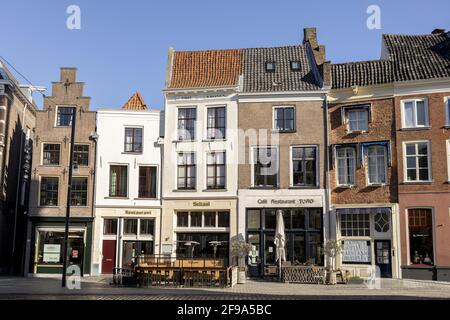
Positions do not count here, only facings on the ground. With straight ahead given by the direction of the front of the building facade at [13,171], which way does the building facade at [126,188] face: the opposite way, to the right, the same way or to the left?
to the right

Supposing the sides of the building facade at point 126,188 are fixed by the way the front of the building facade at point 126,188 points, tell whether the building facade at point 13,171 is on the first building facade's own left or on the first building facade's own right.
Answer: on the first building facade's own right

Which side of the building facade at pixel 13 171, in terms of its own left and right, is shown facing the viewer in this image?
right

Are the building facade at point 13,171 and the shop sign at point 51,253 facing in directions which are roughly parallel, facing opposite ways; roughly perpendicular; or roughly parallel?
roughly perpendicular

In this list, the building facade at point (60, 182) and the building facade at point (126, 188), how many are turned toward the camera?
2

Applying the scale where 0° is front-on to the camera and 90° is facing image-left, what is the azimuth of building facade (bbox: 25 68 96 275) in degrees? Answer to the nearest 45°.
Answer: approximately 0°

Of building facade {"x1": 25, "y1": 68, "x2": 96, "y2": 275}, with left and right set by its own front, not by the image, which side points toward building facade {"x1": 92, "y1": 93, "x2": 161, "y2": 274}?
left

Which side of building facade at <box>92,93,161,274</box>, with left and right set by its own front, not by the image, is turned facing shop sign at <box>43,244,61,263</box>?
right

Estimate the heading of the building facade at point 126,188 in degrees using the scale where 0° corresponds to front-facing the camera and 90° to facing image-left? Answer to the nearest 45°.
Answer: approximately 0°

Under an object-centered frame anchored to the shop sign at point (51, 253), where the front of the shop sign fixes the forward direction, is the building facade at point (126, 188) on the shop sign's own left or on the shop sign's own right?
on the shop sign's own left
